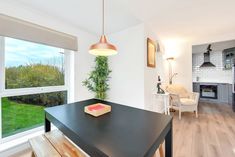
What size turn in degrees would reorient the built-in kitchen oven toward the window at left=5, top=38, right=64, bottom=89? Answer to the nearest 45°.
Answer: approximately 45° to its right

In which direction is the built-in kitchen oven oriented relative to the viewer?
toward the camera

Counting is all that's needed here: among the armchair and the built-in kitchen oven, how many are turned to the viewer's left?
0

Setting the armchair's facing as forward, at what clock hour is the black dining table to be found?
The black dining table is roughly at 2 o'clock from the armchair.

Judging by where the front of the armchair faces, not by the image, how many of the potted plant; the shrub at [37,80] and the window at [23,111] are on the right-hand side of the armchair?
3

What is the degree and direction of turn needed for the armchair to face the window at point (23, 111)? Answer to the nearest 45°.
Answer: approximately 90° to its right

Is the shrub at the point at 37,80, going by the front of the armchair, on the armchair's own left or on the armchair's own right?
on the armchair's own right

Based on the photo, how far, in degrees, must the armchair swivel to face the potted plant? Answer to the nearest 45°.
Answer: approximately 90° to its right

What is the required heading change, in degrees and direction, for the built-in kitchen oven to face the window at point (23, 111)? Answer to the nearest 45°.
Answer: approximately 45° to its right

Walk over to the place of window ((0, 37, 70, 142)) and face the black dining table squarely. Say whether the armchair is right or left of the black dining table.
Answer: left

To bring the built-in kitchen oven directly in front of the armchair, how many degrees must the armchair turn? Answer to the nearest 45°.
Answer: approximately 135° to its left

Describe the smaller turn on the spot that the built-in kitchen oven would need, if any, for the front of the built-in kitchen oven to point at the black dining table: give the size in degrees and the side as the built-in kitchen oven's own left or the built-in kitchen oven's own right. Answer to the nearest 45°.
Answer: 0° — it already faces it

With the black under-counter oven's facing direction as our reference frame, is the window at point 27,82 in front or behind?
in front
